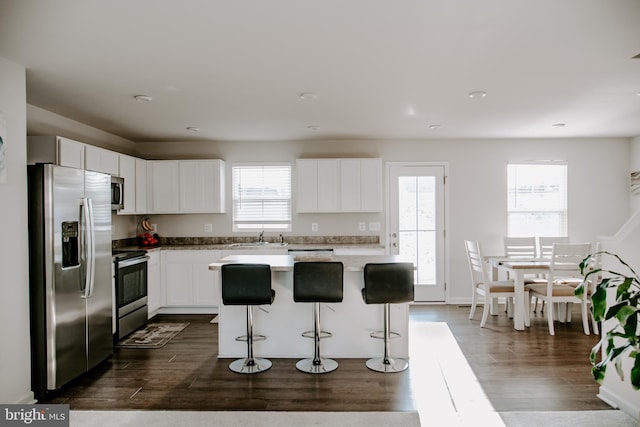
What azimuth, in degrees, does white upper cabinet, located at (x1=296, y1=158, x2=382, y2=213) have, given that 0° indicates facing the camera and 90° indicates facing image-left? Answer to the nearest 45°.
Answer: approximately 0°

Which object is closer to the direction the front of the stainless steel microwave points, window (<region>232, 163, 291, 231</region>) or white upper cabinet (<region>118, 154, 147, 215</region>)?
the window

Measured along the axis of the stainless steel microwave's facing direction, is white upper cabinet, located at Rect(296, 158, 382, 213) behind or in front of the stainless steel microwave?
in front

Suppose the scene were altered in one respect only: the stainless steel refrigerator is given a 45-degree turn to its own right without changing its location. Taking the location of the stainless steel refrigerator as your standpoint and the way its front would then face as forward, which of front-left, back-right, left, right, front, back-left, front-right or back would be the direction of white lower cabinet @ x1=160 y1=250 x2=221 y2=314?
back-left

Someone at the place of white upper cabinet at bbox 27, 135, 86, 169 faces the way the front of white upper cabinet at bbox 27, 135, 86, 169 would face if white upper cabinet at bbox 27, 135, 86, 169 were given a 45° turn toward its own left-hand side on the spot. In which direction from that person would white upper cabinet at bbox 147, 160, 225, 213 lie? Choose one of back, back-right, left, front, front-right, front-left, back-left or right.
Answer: front-left

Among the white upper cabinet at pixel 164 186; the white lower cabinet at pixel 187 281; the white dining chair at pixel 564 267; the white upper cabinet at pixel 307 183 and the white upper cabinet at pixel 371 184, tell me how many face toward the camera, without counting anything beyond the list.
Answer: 4

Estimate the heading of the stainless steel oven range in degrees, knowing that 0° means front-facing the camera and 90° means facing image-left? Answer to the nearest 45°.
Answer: approximately 315°

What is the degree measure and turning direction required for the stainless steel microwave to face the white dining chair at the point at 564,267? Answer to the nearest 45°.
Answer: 0° — it already faces it

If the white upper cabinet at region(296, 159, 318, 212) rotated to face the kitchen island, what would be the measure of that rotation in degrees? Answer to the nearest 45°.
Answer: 0° — it already faces it

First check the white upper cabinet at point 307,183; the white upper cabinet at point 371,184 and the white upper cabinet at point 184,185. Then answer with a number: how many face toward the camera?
3

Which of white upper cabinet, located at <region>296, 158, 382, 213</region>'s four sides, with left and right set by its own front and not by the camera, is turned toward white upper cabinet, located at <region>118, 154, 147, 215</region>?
right

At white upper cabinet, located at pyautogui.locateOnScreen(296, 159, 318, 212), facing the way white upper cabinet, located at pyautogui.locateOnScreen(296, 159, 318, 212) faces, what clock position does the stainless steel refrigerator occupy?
The stainless steel refrigerator is roughly at 1 o'clock from the white upper cabinet.

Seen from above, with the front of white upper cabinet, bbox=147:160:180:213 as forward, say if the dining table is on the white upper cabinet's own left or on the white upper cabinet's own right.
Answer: on the white upper cabinet's own left

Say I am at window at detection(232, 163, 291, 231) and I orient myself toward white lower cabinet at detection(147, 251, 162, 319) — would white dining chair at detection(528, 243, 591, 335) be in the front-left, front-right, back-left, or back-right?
back-left
